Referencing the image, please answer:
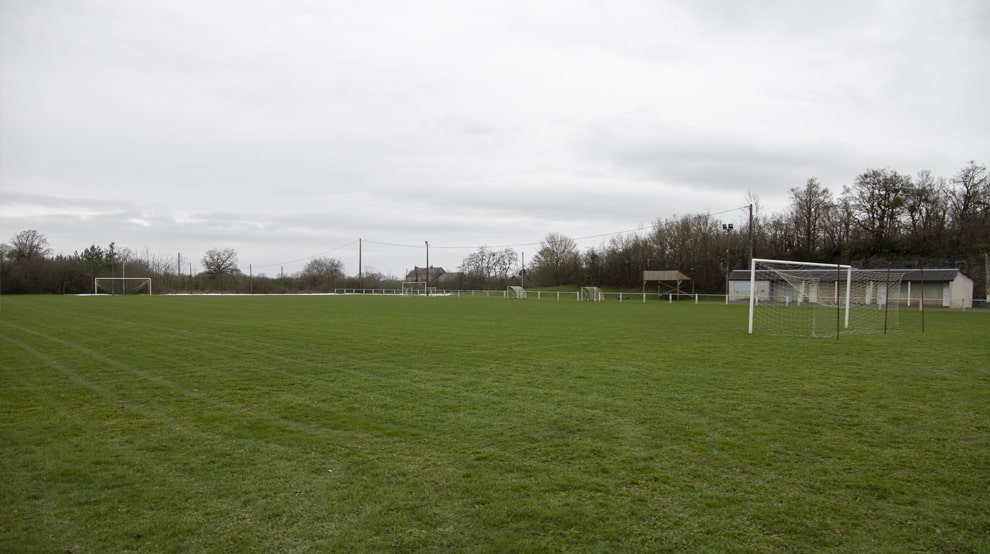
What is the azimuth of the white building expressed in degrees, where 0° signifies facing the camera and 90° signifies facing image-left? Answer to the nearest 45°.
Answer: approximately 0°

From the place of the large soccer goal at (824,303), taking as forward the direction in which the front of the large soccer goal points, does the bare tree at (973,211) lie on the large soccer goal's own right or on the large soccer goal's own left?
on the large soccer goal's own right

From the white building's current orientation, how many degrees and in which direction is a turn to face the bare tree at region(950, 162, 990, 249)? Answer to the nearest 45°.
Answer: approximately 180°
